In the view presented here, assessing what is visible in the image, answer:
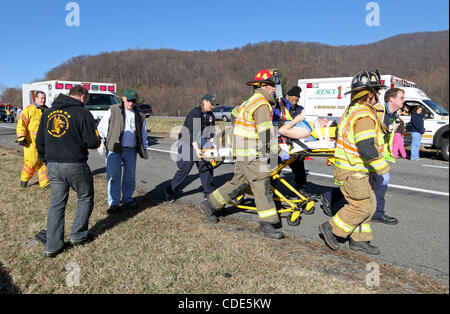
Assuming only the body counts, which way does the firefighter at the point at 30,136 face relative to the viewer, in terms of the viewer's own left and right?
facing the viewer and to the right of the viewer

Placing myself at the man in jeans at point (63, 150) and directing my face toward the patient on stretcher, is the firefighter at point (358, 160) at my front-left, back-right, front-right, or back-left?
front-right

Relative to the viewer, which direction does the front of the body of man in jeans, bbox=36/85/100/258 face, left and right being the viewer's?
facing away from the viewer and to the right of the viewer

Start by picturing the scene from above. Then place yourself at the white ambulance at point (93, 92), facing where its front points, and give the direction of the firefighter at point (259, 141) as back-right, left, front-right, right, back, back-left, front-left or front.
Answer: front-right

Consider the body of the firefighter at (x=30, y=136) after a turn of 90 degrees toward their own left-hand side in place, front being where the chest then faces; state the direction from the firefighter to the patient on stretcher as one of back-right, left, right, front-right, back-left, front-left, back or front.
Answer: right

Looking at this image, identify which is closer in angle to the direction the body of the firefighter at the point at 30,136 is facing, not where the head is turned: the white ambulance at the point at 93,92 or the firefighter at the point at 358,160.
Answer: the firefighter

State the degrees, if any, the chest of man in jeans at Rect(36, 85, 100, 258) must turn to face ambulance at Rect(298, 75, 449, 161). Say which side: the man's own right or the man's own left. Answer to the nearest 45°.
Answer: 0° — they already face it

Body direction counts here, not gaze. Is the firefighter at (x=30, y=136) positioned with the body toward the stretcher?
yes

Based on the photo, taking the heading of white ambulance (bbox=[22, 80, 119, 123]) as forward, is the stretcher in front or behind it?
in front

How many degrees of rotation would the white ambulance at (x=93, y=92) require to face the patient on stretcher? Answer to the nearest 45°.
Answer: approximately 45° to its right
